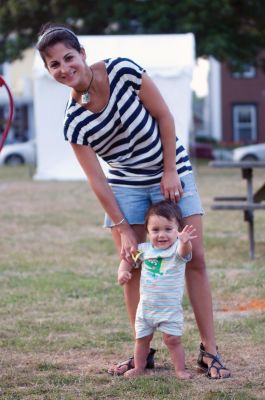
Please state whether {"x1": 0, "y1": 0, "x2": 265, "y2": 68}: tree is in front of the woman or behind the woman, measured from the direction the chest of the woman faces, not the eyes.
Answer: behind

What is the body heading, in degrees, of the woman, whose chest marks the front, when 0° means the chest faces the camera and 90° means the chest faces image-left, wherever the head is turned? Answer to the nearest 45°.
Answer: approximately 0°

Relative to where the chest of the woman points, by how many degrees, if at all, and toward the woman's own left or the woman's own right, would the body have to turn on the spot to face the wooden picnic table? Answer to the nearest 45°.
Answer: approximately 180°

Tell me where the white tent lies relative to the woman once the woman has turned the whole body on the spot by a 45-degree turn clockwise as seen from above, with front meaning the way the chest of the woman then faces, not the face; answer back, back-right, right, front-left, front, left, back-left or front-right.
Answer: back-right

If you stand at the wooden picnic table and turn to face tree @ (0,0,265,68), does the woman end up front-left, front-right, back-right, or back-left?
back-left

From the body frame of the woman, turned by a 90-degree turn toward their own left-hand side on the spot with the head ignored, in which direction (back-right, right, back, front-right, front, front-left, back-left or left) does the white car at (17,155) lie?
left
